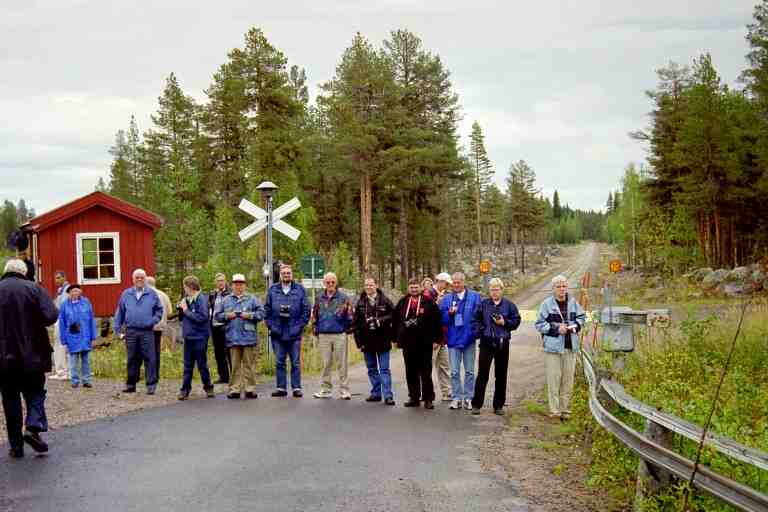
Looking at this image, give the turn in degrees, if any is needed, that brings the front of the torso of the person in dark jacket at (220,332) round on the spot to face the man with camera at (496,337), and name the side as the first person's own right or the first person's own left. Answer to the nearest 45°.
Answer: approximately 45° to the first person's own left

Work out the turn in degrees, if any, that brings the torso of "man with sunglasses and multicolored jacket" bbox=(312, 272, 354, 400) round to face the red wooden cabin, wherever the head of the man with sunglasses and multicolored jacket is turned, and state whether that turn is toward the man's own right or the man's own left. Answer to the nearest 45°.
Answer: approximately 135° to the man's own right

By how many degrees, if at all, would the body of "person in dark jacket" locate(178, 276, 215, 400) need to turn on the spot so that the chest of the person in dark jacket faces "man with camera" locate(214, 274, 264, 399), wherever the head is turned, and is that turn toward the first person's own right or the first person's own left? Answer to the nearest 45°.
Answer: approximately 135° to the first person's own left

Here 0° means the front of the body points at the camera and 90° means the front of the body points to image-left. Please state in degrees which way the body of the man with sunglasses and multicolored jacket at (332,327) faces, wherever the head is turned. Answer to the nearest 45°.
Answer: approximately 0°

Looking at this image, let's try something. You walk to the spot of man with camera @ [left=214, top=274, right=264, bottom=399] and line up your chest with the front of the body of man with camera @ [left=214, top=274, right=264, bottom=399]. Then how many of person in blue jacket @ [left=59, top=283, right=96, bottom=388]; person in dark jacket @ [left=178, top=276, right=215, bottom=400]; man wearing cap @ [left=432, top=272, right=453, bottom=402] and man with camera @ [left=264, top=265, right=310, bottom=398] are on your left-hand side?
2

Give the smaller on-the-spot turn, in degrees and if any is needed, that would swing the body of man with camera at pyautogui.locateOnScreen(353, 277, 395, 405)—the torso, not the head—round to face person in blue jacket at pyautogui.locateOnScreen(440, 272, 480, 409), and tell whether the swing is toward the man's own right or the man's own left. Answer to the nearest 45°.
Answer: approximately 45° to the man's own left

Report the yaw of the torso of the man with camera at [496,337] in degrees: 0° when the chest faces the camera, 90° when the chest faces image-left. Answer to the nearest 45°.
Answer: approximately 0°
